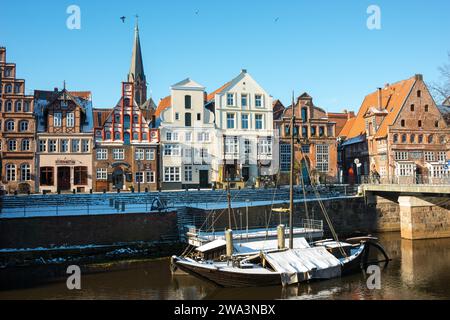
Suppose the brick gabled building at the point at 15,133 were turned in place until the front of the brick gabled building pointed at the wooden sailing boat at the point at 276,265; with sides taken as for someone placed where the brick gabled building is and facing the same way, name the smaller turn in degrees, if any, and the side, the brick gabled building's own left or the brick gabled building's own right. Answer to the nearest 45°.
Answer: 0° — it already faces it

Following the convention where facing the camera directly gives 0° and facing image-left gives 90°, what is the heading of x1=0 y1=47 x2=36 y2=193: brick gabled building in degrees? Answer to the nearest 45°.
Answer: approximately 0°
